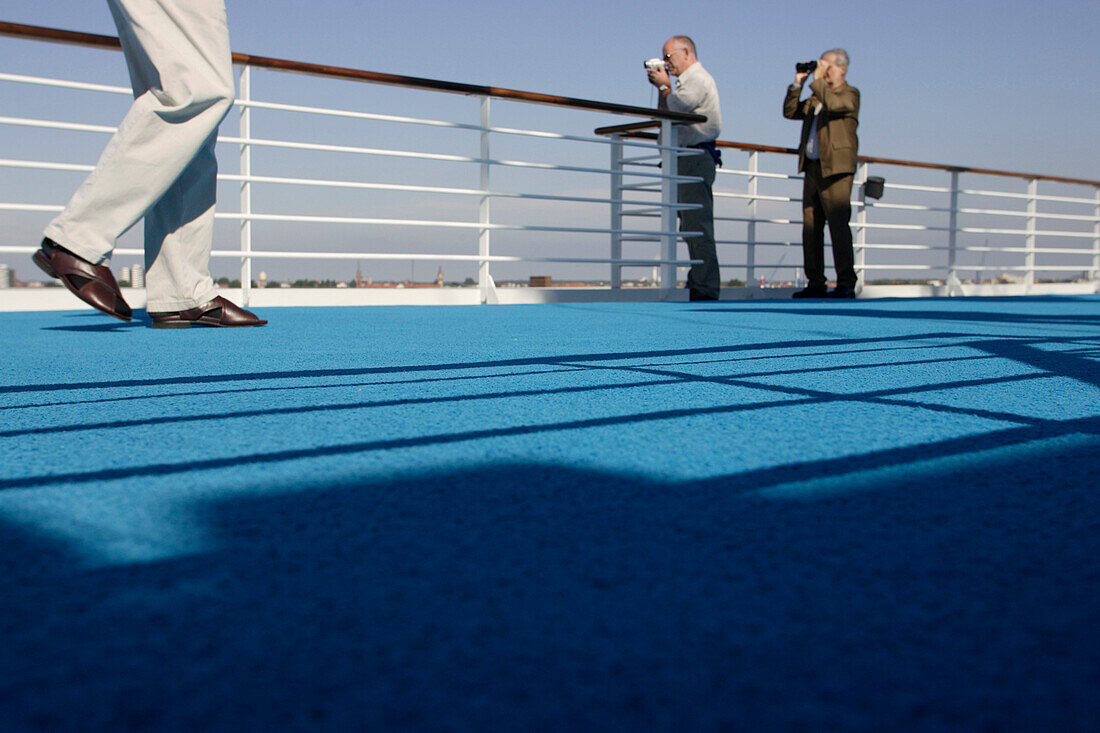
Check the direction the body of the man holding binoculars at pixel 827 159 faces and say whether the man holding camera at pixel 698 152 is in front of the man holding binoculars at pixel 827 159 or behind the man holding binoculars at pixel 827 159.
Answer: in front

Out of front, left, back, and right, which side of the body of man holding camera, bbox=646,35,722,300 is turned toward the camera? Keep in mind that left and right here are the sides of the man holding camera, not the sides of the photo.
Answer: left

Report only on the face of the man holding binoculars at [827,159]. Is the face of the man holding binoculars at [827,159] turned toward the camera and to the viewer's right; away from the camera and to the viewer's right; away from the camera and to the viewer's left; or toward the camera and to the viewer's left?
toward the camera and to the viewer's left

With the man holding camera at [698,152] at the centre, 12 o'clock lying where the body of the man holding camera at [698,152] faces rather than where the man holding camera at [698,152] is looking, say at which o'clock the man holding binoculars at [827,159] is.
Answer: the man holding binoculars at [827,159] is roughly at 5 o'clock from the man holding camera at [698,152].

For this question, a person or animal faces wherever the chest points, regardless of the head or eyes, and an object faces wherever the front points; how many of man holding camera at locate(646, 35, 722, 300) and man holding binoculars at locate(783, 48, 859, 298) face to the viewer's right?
0
